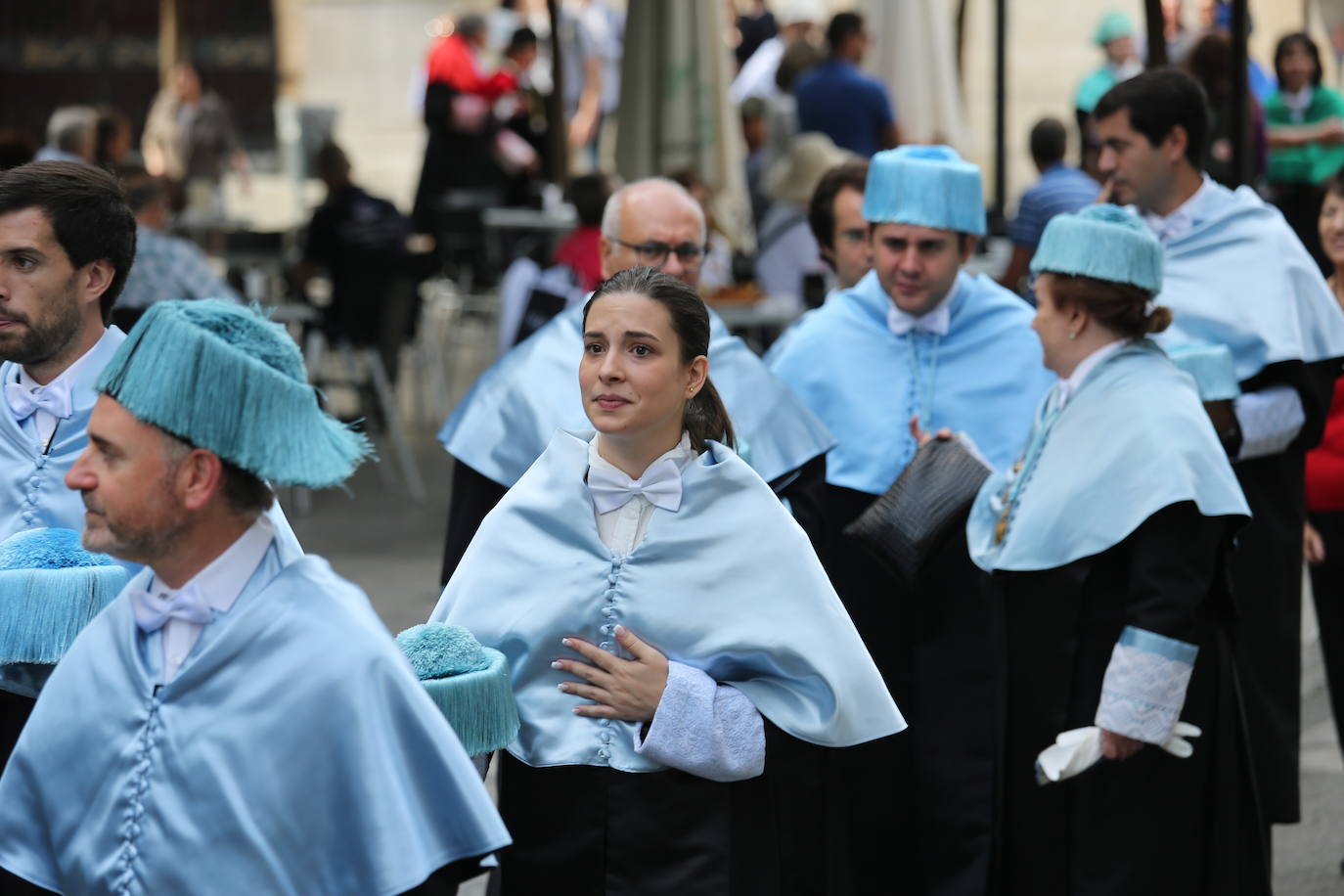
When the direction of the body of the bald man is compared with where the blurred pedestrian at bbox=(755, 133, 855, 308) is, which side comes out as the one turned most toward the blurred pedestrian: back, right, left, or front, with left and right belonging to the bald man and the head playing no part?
back

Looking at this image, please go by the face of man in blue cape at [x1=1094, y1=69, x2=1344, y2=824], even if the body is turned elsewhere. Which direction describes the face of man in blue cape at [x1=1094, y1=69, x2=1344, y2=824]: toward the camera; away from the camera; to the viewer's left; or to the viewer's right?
to the viewer's left

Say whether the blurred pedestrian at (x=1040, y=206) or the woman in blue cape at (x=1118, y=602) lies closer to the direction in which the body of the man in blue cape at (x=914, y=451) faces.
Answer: the woman in blue cape

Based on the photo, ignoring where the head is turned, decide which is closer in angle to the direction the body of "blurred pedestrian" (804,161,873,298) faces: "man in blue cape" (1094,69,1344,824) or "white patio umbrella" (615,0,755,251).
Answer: the man in blue cape

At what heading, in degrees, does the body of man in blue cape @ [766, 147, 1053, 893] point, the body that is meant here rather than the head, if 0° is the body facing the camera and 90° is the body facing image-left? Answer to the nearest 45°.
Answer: approximately 0°

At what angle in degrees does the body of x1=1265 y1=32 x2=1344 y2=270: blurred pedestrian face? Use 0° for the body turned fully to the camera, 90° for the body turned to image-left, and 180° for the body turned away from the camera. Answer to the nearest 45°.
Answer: approximately 0°

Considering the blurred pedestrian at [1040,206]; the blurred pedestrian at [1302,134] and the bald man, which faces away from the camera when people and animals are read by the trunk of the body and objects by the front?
the blurred pedestrian at [1040,206]

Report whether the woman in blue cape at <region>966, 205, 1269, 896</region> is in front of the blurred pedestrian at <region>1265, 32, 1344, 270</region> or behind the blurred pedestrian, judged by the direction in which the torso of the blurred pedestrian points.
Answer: in front

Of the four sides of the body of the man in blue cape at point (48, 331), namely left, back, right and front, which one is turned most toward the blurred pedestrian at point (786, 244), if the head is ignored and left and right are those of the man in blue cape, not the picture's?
back

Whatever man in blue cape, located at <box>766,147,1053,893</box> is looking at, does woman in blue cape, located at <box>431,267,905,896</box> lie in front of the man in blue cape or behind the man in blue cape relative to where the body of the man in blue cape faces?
in front

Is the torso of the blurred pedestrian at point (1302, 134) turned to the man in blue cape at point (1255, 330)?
yes

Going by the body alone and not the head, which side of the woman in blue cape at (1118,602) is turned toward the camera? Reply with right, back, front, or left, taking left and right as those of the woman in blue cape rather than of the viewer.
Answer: left
